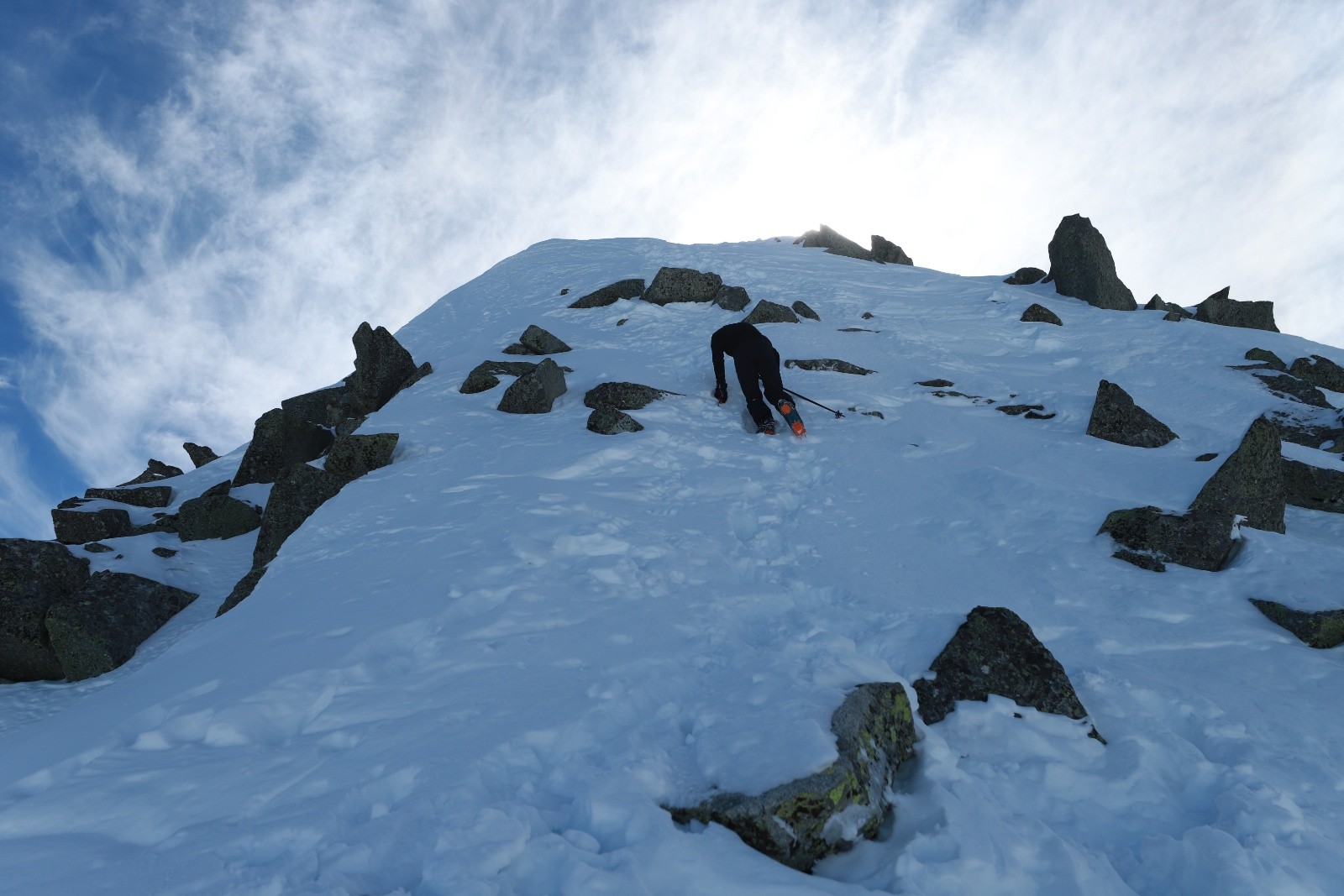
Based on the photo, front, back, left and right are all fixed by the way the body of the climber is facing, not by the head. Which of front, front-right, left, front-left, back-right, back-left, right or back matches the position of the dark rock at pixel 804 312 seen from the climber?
front-right

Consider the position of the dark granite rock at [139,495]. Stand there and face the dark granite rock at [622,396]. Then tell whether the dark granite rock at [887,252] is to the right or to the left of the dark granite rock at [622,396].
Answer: left

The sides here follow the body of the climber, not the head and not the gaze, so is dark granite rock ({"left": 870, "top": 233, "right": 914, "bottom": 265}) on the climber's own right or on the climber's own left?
on the climber's own right

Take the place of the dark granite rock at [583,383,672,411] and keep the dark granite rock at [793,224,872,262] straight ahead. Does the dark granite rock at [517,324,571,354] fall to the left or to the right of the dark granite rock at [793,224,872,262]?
left

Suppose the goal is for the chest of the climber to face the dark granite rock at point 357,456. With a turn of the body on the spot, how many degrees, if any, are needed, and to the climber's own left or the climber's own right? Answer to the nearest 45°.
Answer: approximately 45° to the climber's own left

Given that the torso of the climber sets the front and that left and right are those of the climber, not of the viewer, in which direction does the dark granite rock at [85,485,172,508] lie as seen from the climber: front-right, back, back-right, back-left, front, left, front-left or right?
front-left

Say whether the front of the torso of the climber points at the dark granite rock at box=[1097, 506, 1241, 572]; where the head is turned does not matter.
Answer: no

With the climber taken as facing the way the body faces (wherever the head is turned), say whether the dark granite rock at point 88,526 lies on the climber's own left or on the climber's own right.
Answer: on the climber's own left

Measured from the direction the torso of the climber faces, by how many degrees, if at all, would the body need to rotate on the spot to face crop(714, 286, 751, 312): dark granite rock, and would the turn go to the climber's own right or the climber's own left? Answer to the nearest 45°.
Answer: approximately 45° to the climber's own right

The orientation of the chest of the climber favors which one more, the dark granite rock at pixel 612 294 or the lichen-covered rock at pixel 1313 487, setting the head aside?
the dark granite rock

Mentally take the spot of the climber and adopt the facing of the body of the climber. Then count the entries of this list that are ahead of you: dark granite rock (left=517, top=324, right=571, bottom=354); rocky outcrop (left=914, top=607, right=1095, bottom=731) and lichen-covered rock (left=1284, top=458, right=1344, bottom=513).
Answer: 1

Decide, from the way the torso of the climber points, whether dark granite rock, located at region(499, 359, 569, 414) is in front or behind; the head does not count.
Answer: in front

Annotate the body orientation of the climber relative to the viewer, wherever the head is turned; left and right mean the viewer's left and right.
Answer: facing away from the viewer and to the left of the viewer

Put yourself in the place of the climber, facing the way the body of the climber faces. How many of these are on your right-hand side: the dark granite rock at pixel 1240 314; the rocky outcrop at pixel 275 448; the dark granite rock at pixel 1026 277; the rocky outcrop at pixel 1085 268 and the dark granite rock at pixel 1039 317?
4

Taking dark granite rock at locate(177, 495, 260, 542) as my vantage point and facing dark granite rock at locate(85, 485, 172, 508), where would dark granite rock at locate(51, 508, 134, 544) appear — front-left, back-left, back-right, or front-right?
front-left

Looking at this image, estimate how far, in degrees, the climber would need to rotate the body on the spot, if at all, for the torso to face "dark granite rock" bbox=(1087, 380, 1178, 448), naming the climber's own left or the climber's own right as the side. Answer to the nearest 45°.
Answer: approximately 135° to the climber's own right

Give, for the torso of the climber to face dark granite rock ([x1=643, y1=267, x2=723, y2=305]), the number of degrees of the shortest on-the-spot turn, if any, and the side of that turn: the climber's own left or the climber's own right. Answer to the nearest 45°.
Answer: approximately 45° to the climber's own right

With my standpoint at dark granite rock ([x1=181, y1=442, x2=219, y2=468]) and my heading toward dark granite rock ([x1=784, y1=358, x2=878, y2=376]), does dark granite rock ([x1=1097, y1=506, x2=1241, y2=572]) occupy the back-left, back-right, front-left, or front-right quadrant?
front-right
